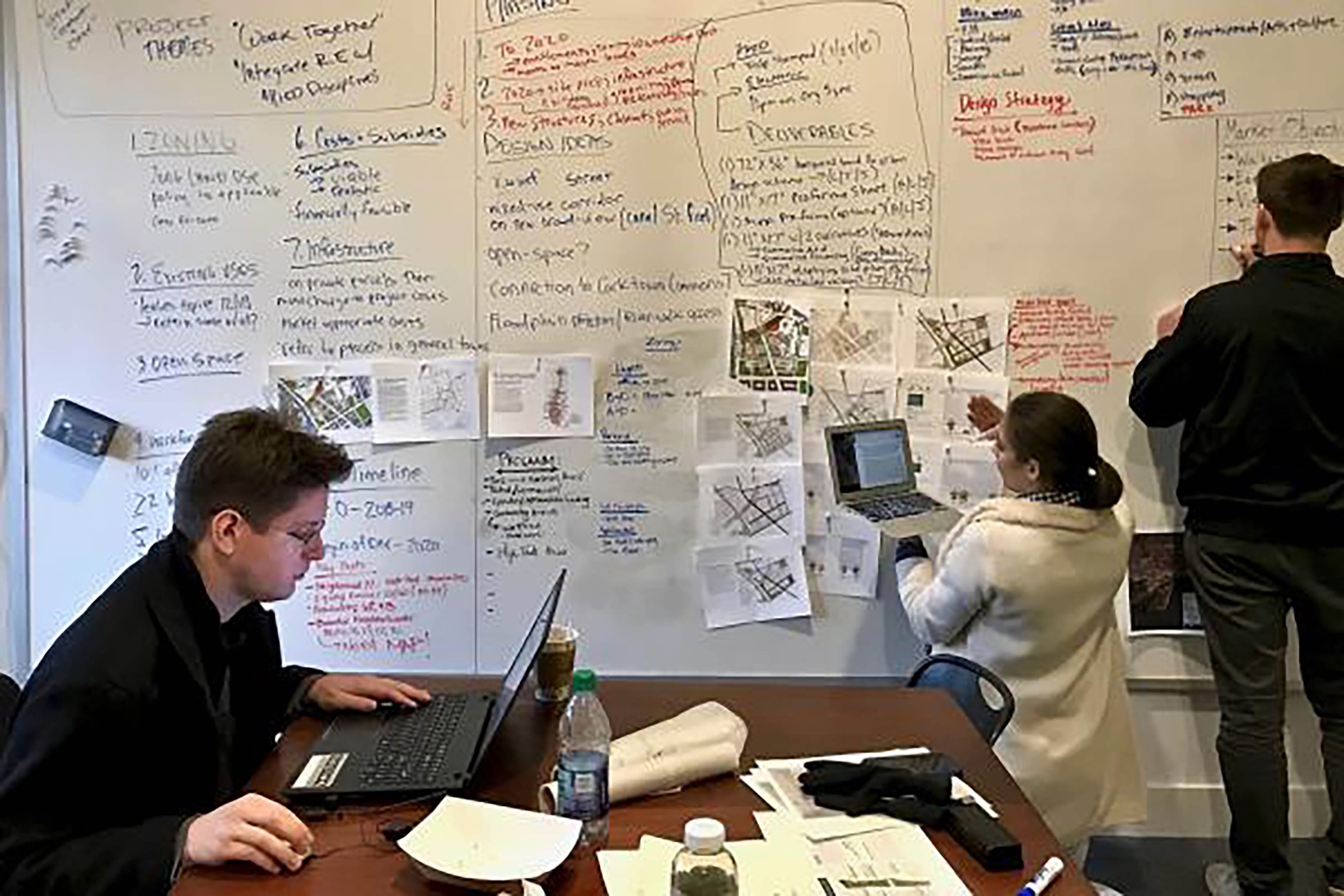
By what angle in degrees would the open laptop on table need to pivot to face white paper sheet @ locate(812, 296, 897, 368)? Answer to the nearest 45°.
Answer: approximately 135° to its right

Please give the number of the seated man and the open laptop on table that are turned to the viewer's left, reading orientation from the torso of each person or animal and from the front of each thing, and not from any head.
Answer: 1

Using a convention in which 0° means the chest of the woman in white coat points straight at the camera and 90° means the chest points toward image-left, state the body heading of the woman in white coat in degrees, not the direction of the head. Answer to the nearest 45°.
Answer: approximately 135°

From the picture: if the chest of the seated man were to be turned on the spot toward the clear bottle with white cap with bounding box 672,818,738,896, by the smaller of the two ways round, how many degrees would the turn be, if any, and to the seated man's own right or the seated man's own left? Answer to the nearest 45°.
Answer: approximately 45° to the seated man's own right

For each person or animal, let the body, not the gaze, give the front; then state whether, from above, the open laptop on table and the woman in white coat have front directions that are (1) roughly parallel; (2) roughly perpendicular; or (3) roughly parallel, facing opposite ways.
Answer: roughly perpendicular

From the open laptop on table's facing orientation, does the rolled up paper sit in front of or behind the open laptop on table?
behind

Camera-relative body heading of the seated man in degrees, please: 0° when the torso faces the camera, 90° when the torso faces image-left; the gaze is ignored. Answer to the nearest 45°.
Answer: approximately 270°

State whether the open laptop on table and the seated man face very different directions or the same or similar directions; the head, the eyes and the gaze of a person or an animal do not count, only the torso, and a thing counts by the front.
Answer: very different directions

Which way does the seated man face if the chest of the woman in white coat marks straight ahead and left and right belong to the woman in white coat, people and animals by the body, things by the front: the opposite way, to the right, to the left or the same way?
to the right

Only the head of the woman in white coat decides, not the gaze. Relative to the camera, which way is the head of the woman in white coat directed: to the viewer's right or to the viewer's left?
to the viewer's left

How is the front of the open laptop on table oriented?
to the viewer's left
